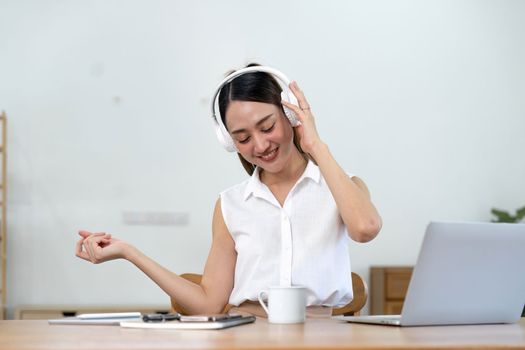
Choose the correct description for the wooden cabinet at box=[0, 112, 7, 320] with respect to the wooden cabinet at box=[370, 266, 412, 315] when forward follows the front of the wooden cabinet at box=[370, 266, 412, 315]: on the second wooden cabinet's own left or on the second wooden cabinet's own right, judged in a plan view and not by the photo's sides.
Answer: on the second wooden cabinet's own right

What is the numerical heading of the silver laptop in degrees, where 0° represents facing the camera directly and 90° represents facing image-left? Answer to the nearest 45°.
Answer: approximately 135°

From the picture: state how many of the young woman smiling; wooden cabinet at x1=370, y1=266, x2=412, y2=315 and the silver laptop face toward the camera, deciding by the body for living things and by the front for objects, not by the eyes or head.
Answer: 2

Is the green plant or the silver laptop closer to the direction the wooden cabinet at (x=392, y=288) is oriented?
the silver laptop

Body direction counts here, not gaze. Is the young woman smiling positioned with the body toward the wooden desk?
yes

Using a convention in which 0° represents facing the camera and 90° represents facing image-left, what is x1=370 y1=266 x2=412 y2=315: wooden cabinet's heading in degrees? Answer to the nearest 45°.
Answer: approximately 0°

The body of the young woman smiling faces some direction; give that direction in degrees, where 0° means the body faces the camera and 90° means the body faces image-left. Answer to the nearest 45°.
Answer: approximately 0°

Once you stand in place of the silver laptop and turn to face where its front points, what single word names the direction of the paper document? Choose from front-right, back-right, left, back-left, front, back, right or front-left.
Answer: front-left

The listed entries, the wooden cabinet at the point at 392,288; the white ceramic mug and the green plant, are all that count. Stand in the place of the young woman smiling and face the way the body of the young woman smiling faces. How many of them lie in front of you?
1

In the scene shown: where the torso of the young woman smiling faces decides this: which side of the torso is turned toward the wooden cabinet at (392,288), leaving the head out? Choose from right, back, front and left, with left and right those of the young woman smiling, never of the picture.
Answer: back

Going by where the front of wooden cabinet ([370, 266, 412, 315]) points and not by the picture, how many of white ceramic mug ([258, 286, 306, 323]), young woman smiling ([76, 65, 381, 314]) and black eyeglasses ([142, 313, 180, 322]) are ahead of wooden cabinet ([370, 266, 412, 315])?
3
